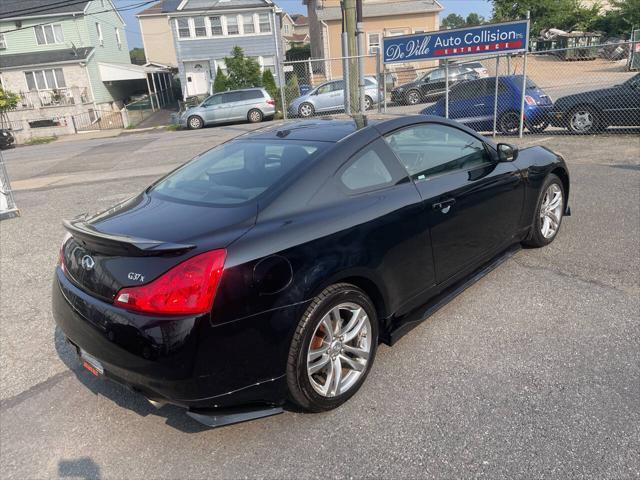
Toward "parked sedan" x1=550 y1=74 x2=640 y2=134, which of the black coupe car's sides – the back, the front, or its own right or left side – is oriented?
front

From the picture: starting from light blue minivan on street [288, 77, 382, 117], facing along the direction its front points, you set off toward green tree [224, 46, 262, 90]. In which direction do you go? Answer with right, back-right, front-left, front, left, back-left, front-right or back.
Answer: front-right

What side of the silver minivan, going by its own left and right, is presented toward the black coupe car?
left

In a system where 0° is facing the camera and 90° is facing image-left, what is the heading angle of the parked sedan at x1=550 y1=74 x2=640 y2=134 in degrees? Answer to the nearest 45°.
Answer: approximately 90°

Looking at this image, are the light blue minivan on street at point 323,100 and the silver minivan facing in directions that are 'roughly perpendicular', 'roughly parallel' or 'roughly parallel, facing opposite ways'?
roughly parallel

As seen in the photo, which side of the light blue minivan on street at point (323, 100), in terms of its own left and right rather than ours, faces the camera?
left

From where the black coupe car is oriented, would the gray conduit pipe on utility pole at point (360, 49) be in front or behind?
in front

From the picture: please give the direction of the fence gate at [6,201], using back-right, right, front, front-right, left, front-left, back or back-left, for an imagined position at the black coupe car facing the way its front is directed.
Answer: left

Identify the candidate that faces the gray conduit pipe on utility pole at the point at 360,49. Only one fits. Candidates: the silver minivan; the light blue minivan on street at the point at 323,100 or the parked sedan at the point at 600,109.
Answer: the parked sedan

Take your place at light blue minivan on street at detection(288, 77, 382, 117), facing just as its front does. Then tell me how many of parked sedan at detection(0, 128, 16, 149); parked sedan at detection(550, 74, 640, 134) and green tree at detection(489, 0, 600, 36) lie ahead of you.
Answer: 1

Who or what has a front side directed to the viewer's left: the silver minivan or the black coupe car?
the silver minivan

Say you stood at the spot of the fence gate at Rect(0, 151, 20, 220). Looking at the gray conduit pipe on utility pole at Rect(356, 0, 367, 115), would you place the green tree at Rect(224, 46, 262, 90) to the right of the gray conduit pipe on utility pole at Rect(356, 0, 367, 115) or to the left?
left

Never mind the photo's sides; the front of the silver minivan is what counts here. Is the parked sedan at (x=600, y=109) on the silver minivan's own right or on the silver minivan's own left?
on the silver minivan's own left

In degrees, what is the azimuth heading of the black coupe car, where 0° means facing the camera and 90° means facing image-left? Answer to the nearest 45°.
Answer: approximately 225°

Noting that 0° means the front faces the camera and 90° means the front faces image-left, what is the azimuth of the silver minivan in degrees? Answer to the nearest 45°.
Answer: approximately 90°

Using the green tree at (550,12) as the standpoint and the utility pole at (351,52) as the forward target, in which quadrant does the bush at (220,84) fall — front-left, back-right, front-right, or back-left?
front-right

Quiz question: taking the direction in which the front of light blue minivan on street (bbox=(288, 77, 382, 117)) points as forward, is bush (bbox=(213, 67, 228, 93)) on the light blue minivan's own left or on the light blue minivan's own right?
on the light blue minivan's own right
